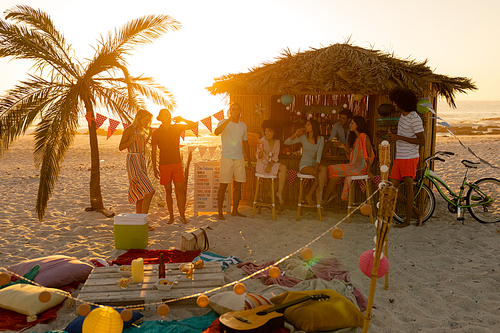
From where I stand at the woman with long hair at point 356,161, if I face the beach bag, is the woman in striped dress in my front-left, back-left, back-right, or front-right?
front-right

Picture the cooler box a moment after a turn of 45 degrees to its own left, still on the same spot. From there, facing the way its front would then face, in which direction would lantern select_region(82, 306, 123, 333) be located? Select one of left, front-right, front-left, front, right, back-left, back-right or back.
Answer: front-right

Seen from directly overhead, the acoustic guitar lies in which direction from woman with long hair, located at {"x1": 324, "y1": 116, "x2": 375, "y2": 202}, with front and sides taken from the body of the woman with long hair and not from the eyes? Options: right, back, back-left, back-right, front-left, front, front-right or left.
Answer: left

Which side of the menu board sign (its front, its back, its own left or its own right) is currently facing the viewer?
front

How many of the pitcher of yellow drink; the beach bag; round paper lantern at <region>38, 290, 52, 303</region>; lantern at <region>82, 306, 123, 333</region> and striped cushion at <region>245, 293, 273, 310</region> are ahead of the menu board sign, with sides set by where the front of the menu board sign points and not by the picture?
5

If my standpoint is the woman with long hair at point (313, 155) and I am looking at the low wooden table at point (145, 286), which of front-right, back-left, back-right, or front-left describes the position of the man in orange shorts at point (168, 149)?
front-right

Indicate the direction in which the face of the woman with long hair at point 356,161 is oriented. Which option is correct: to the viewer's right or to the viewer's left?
to the viewer's left

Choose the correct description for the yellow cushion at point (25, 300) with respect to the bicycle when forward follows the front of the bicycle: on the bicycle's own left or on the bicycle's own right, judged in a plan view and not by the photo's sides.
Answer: on the bicycle's own left

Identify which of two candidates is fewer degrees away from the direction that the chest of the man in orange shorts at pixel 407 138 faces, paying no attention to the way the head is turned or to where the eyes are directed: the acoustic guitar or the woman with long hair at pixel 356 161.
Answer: the woman with long hair

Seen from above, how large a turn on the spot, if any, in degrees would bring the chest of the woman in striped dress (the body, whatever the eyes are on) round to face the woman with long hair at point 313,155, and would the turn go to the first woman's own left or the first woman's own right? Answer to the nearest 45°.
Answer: approximately 45° to the first woman's own left

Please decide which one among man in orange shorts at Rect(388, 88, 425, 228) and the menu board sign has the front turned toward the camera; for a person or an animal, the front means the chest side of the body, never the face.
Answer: the menu board sign

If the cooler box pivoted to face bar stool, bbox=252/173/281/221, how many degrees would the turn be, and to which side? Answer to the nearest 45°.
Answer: approximately 135° to its left

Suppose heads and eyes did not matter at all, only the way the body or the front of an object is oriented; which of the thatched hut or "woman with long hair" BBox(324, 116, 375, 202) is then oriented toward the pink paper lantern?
the thatched hut

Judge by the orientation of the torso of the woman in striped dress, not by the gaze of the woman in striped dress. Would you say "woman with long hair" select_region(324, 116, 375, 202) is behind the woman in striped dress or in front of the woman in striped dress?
in front

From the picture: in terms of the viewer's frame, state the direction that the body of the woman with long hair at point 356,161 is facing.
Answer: to the viewer's left

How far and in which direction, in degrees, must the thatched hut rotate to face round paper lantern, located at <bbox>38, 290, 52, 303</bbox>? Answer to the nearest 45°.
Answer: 0° — it already faces it

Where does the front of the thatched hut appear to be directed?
toward the camera
